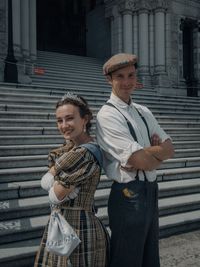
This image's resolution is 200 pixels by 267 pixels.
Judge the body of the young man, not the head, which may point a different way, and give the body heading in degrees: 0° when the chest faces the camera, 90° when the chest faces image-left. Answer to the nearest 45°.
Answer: approximately 315°

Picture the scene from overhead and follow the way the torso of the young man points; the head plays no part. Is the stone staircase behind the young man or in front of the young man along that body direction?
behind
